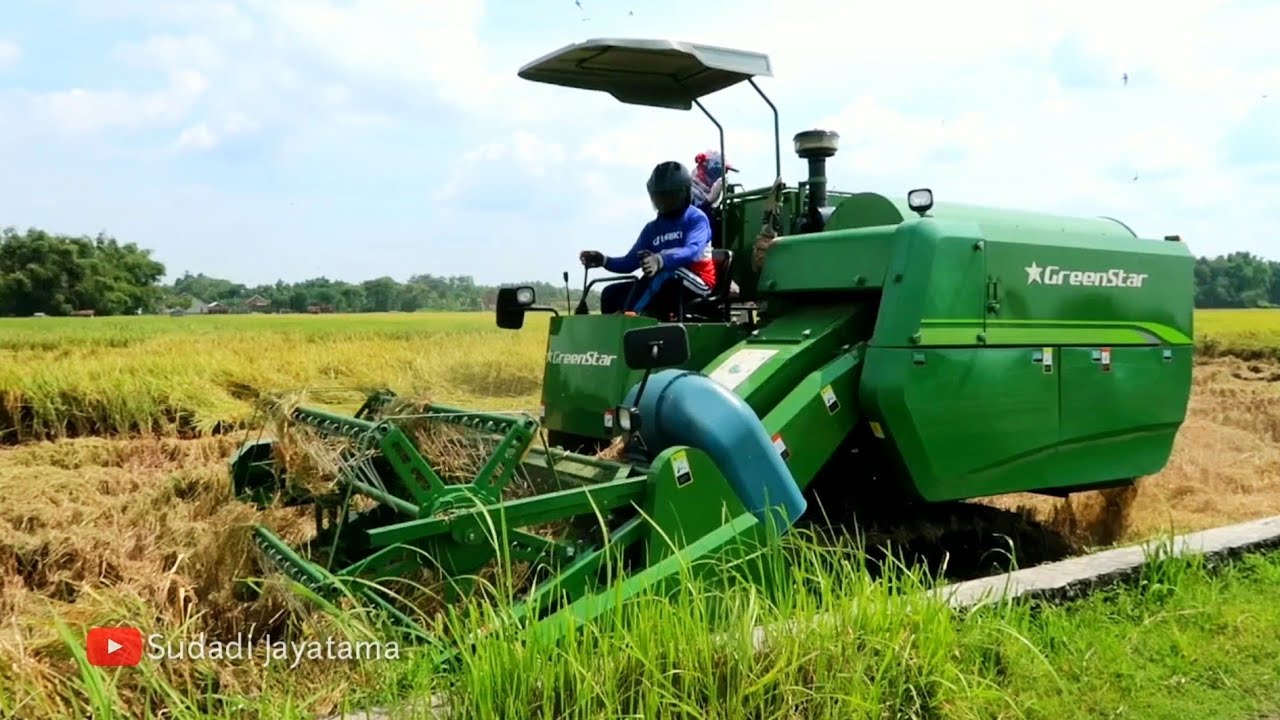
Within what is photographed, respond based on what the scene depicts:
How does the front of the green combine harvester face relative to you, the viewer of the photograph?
facing the viewer and to the left of the viewer

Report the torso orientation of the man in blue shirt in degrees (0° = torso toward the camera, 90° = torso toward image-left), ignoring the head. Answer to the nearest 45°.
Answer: approximately 45°

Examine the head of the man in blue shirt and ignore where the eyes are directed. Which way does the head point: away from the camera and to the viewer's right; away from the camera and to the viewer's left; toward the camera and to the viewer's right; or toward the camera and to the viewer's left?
toward the camera and to the viewer's left
